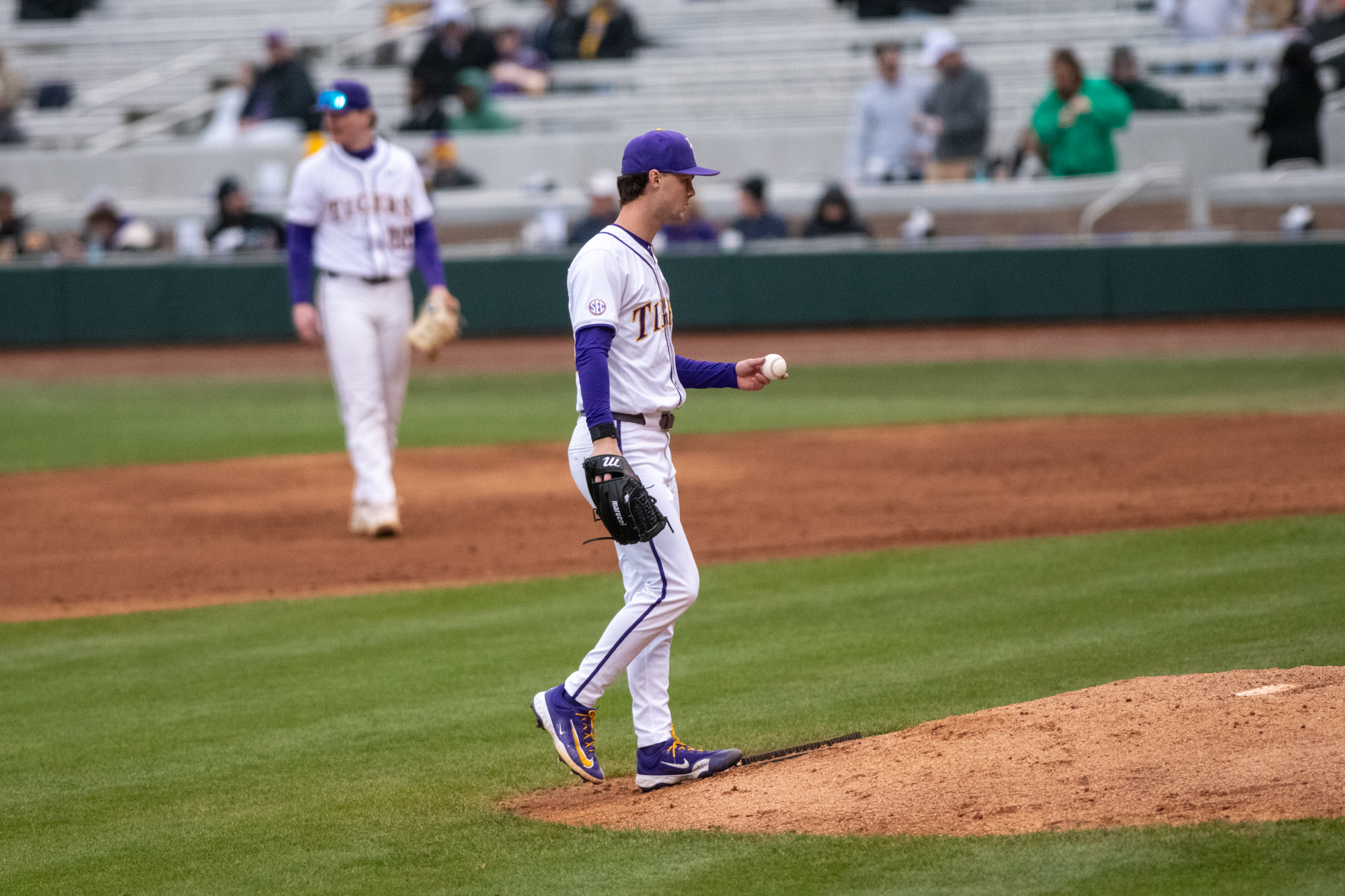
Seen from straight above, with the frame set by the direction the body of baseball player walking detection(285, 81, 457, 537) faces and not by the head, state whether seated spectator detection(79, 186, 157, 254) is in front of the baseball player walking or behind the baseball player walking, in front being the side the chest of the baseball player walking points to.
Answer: behind

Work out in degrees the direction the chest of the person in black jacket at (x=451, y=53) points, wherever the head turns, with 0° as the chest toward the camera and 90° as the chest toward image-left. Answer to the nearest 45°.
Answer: approximately 0°

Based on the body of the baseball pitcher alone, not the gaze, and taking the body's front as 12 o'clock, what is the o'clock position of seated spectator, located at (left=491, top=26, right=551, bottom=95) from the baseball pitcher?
The seated spectator is roughly at 9 o'clock from the baseball pitcher.

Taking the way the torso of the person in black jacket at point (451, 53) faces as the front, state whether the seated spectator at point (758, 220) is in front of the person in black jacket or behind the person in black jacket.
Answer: in front

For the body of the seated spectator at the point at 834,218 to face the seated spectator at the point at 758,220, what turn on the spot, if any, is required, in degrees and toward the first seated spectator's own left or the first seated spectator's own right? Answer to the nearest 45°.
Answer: approximately 90° to the first seated spectator's own right

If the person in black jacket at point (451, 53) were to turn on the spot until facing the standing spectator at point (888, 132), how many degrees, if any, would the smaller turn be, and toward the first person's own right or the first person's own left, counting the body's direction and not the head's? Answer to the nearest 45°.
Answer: approximately 45° to the first person's own left

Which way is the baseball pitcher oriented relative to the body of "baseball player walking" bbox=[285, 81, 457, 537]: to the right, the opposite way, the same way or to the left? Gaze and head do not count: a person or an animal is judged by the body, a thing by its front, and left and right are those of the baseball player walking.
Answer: to the left

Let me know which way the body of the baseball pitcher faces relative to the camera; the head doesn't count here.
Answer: to the viewer's right

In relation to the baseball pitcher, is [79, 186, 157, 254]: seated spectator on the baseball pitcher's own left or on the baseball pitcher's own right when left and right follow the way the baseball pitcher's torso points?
on the baseball pitcher's own left

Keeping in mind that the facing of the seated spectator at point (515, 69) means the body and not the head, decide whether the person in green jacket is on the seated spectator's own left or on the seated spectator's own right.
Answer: on the seated spectator's own left
